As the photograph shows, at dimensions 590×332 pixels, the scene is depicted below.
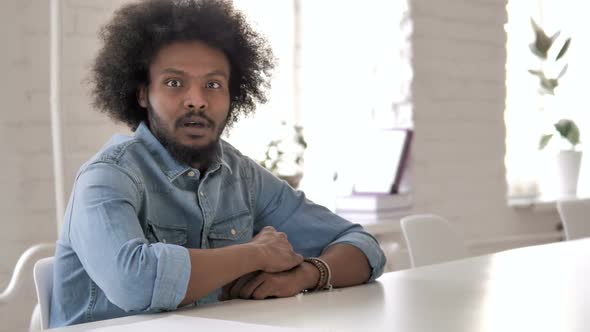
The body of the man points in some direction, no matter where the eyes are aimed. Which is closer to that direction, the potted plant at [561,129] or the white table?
the white table

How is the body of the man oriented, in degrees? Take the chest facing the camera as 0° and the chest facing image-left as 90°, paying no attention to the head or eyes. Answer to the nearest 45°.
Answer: approximately 315°

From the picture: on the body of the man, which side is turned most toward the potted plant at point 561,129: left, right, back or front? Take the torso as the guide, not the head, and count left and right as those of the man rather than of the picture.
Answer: left

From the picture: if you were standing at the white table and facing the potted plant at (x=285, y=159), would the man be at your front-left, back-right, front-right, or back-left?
front-left

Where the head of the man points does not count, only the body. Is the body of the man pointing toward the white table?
yes

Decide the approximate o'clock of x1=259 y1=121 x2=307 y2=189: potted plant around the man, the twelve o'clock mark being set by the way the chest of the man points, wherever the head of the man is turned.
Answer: The potted plant is roughly at 8 o'clock from the man.
